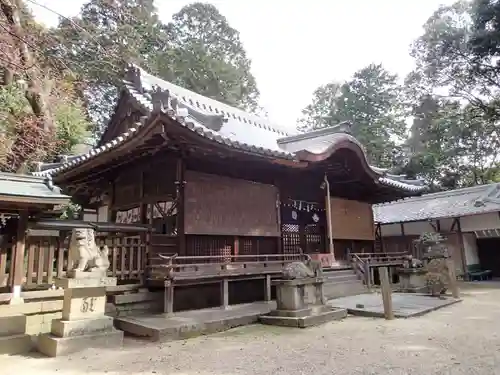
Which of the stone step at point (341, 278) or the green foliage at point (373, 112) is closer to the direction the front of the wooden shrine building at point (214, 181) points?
the stone step

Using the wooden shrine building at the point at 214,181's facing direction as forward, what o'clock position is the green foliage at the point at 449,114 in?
The green foliage is roughly at 9 o'clock from the wooden shrine building.

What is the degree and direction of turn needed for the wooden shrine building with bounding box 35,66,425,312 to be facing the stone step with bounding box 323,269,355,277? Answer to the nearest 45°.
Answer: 0° — it already faces it

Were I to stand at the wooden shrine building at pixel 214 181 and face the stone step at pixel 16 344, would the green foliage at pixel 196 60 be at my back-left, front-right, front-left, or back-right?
back-right

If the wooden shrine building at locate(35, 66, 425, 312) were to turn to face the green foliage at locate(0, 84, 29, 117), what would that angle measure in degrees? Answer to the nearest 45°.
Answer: approximately 135° to its right

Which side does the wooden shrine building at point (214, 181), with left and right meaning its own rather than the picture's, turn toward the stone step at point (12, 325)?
right

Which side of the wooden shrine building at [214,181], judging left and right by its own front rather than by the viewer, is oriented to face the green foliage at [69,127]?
back

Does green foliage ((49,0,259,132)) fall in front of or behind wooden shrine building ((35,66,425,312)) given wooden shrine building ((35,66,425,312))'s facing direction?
behind

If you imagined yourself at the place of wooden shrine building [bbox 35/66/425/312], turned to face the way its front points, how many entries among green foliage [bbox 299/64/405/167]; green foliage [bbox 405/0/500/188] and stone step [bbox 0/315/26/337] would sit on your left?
2

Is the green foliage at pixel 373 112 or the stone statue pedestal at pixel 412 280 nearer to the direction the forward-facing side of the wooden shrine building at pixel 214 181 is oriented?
the stone statue pedestal

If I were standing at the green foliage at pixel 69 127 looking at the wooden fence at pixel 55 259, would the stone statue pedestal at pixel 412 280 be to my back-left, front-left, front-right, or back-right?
front-left
